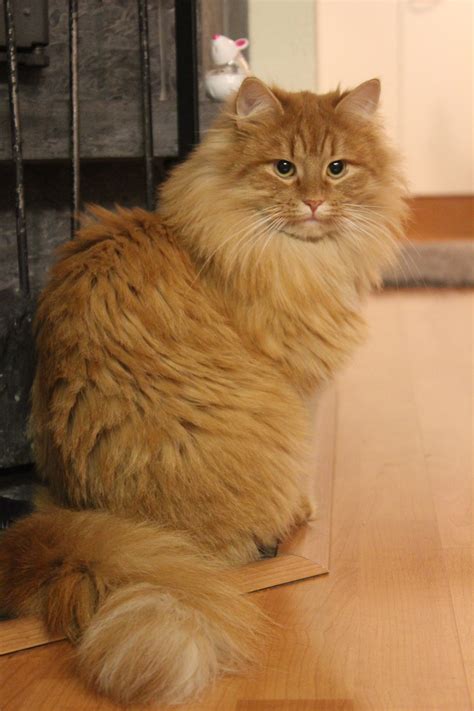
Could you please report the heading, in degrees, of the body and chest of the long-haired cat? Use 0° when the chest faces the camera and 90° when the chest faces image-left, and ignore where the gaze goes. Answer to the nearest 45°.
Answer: approximately 225°

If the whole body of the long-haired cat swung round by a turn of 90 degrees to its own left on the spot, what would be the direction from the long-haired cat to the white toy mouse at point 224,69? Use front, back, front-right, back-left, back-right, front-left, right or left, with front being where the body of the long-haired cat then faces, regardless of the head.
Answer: front-right

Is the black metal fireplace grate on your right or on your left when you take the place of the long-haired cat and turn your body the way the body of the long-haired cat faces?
on your left
